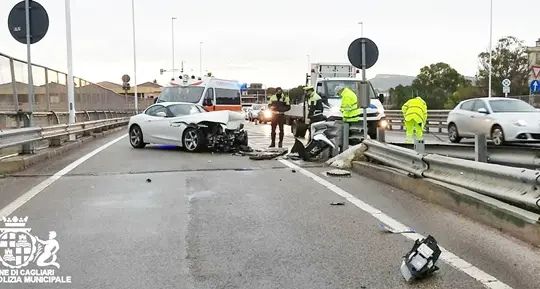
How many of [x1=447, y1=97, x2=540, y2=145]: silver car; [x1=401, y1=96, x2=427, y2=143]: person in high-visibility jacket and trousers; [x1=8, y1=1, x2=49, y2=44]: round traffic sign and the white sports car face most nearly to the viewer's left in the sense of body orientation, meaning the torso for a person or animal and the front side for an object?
0

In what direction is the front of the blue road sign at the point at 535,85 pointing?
toward the camera

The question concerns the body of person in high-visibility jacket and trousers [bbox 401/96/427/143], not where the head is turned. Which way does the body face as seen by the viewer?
away from the camera

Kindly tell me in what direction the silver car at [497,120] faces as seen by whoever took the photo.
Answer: facing the viewer and to the right of the viewer

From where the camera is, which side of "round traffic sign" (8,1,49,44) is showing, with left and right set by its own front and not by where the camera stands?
back

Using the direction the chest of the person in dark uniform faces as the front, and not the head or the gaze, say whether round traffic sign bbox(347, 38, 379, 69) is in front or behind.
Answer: in front

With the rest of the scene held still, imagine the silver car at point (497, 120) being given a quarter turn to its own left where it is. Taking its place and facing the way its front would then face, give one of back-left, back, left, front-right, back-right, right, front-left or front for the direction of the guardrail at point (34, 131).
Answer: back

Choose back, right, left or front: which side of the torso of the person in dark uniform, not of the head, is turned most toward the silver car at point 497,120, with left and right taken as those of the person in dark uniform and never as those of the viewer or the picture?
left

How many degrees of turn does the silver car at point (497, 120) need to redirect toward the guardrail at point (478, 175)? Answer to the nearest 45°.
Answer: approximately 45° to its right

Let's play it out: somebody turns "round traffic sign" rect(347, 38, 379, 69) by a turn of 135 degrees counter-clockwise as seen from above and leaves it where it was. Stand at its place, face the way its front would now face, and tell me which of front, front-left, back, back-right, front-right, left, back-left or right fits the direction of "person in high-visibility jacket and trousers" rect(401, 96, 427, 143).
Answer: back

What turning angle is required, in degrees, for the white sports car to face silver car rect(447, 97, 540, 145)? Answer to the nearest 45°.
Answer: approximately 45° to its left

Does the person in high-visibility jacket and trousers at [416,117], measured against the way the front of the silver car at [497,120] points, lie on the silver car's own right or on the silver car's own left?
on the silver car's own right

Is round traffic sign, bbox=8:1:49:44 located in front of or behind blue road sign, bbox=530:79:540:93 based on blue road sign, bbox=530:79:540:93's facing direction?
in front

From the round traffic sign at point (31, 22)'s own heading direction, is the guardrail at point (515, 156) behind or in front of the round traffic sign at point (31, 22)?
behind
